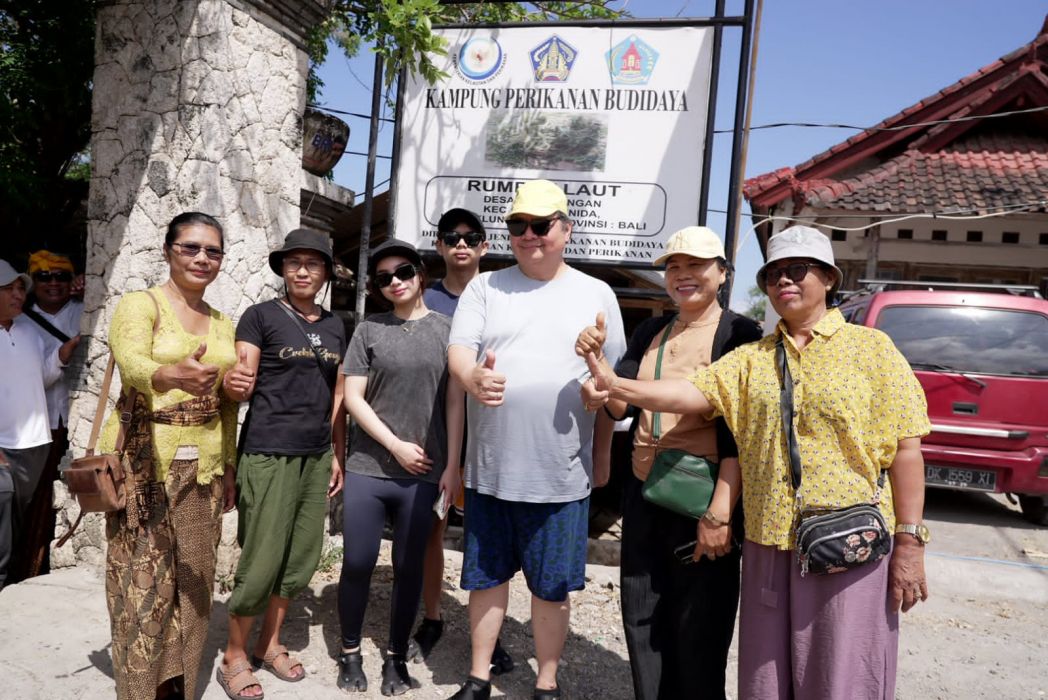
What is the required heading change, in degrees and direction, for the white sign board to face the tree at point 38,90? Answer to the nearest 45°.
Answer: approximately 90° to its right

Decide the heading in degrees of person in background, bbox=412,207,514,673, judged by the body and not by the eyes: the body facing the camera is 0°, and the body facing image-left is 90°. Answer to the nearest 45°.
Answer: approximately 0°

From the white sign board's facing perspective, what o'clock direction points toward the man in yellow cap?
The man in yellow cap is roughly at 12 o'clock from the white sign board.

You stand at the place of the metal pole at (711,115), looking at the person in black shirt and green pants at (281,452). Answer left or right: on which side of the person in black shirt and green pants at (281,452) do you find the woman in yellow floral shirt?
left

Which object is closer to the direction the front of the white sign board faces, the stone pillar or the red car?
the stone pillar

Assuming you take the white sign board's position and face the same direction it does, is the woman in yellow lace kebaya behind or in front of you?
in front

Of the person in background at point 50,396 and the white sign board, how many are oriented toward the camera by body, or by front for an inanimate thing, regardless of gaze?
2

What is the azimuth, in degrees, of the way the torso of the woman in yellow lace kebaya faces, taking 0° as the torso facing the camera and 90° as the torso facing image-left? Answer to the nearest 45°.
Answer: approximately 315°

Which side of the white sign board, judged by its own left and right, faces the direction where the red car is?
left

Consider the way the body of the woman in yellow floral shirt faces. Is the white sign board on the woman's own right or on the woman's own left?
on the woman's own right

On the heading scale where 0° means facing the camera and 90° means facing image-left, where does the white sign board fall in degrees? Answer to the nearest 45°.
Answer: approximately 0°
